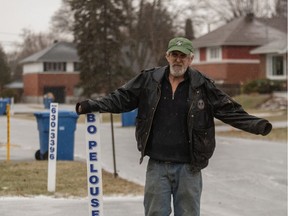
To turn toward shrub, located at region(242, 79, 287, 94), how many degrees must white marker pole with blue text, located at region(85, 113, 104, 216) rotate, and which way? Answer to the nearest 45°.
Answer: approximately 180°

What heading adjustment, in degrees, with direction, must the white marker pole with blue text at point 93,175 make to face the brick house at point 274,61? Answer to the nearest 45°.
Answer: approximately 180°
